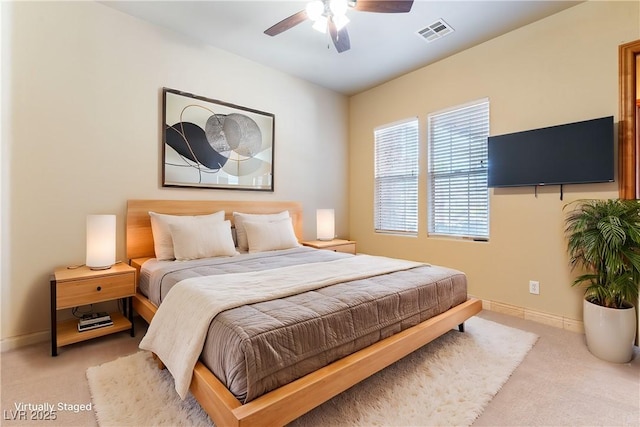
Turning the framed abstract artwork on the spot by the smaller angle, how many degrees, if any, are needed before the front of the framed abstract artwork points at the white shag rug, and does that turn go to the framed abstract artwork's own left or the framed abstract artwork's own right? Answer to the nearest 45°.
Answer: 0° — it already faces it

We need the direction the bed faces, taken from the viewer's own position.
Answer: facing the viewer and to the right of the viewer

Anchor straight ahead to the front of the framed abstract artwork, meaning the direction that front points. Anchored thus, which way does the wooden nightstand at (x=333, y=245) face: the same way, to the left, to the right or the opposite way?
the same way

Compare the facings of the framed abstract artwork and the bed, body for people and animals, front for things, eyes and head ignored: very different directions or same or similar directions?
same or similar directions

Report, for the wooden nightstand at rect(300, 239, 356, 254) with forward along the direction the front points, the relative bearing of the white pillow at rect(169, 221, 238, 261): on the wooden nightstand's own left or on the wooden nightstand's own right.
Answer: on the wooden nightstand's own right

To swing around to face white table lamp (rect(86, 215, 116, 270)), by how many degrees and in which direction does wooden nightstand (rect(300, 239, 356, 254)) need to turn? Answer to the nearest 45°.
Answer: approximately 90° to its right

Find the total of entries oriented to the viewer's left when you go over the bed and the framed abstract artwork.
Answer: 0

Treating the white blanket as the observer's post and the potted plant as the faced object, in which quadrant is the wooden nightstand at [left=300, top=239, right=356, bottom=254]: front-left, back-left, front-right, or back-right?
front-left

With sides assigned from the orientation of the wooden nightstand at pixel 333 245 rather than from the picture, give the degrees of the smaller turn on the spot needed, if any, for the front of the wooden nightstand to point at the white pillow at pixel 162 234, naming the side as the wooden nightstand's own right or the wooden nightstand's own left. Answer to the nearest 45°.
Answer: approximately 90° to the wooden nightstand's own right

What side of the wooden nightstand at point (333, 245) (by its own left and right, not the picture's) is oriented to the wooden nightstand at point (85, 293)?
right

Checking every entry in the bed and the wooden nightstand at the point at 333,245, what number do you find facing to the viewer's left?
0

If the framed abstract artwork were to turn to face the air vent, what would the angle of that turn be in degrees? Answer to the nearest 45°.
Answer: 0° — it already faces it
